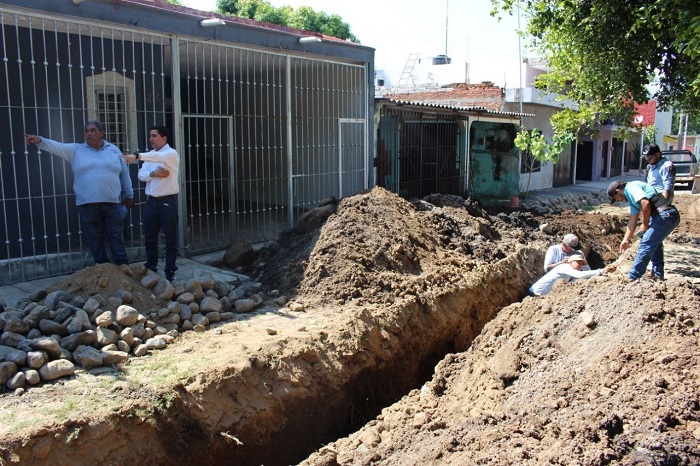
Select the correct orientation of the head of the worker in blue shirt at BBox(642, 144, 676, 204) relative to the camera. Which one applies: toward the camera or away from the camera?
toward the camera

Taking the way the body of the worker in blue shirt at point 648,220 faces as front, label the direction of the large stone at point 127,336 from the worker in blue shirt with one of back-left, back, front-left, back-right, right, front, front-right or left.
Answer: front-left

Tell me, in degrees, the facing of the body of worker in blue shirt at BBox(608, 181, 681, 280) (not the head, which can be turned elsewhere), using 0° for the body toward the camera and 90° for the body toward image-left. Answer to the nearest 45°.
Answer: approximately 90°

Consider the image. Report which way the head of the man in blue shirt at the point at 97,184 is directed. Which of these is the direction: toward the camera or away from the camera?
toward the camera

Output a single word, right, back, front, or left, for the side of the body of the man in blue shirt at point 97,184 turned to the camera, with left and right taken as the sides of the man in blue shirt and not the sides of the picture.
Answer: front

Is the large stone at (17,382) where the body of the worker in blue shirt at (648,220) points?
no

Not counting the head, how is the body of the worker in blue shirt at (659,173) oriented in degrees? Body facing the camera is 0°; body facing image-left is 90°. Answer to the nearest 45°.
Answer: approximately 45°

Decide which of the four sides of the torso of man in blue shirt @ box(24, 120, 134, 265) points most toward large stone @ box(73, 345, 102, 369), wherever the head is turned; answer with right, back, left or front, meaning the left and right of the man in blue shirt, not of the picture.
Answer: front

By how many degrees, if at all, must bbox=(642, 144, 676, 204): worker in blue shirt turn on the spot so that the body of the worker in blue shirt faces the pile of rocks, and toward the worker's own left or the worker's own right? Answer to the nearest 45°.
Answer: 0° — they already face it

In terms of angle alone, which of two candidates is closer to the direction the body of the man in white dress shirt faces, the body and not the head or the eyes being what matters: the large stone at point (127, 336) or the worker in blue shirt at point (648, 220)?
the large stone

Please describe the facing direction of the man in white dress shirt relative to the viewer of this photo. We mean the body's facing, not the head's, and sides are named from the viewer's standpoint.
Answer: facing the viewer and to the left of the viewer

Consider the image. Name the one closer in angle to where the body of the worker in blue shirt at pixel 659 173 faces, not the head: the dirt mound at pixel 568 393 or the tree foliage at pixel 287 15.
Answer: the dirt mound

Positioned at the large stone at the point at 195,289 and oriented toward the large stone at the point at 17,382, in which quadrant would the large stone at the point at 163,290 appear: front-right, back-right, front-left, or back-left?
front-right

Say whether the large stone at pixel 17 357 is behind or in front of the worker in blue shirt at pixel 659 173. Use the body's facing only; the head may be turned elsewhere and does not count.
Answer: in front

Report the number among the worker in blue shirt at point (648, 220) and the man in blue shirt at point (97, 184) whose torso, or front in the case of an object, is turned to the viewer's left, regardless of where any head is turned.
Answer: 1

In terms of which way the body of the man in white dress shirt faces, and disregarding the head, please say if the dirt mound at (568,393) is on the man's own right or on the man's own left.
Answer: on the man's own left

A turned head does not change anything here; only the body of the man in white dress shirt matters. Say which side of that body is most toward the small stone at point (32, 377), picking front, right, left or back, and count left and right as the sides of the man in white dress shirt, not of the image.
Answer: front

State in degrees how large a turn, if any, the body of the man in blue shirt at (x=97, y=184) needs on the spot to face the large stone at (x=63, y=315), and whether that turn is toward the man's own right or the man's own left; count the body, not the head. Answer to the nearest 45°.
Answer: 0° — they already face it
